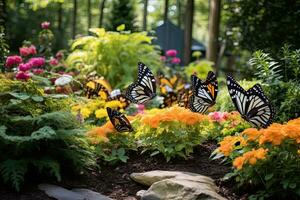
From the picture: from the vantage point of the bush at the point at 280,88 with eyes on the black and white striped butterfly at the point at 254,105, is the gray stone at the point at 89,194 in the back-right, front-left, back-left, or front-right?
front-right

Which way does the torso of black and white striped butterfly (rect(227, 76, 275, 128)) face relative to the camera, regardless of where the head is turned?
to the viewer's left

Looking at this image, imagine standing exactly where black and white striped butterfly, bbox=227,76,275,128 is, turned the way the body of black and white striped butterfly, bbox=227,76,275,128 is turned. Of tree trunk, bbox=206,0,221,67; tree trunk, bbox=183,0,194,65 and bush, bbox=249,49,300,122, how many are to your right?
3

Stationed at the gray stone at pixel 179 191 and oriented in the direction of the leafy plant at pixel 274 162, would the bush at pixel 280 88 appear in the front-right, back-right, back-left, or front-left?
front-left

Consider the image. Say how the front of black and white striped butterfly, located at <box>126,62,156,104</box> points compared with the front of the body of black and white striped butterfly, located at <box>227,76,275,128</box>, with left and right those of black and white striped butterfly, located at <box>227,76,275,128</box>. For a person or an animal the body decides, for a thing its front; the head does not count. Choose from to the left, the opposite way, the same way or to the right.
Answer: the opposite way

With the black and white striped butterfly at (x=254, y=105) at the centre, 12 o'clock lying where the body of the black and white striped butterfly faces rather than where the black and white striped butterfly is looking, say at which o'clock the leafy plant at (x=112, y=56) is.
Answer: The leafy plant is roughly at 2 o'clock from the black and white striped butterfly.

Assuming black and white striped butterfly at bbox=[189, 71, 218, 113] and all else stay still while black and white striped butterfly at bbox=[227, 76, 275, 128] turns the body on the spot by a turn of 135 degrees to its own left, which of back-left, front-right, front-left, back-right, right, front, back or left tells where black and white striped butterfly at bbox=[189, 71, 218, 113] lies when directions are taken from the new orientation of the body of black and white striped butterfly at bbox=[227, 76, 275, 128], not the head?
back

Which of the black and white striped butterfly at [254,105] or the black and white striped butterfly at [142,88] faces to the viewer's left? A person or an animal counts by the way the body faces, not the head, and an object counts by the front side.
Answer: the black and white striped butterfly at [254,105]

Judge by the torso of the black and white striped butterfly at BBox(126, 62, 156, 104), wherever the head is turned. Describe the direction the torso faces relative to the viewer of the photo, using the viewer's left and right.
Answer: facing to the right of the viewer

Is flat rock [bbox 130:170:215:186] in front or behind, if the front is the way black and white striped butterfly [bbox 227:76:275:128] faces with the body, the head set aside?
in front
